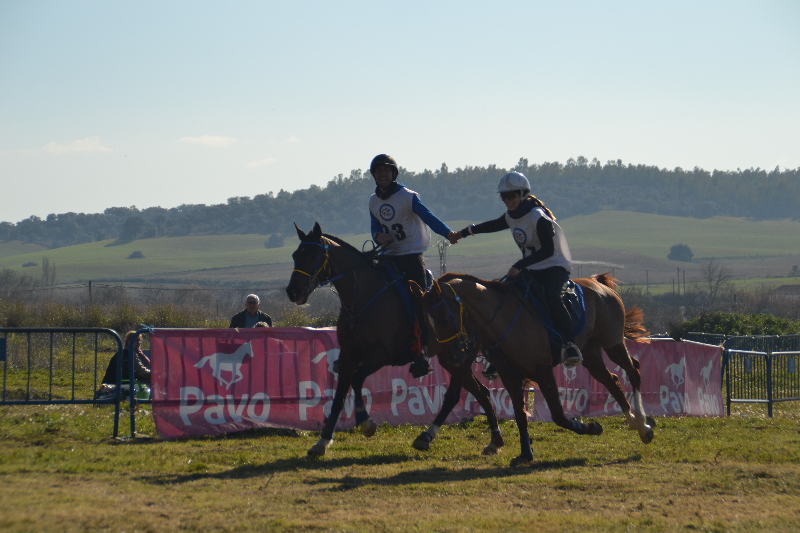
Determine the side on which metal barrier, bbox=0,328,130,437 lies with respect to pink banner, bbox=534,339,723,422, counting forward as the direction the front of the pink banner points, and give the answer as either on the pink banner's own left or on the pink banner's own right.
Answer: on the pink banner's own right

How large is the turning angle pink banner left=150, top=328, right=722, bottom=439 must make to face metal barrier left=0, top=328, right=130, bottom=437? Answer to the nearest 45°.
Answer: approximately 135° to its right

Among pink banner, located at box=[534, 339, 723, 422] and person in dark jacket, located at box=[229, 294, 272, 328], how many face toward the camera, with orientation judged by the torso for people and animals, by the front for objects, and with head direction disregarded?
2

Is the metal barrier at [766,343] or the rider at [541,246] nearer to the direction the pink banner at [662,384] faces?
the rider

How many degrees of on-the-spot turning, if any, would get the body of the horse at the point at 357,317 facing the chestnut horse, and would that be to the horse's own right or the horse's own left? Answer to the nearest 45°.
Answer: approximately 135° to the horse's own left

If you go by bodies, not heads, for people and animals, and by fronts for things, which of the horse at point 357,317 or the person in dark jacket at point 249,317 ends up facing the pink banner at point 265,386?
the person in dark jacket

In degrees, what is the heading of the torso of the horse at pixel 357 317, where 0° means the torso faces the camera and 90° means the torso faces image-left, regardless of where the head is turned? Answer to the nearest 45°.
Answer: approximately 45°

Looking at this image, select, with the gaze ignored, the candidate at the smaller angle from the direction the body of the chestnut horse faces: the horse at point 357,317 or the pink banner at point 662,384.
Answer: the horse

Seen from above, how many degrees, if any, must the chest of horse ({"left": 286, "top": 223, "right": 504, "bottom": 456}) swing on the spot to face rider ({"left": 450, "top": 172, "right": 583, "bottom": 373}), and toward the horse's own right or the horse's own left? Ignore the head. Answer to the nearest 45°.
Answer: approximately 135° to the horse's own left

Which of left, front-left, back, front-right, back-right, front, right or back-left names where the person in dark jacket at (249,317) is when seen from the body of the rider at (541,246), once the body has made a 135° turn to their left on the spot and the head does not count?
back-left

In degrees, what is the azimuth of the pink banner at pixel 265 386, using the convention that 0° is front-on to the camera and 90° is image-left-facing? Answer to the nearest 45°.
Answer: approximately 0°

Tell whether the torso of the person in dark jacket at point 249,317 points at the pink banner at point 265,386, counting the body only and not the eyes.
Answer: yes
